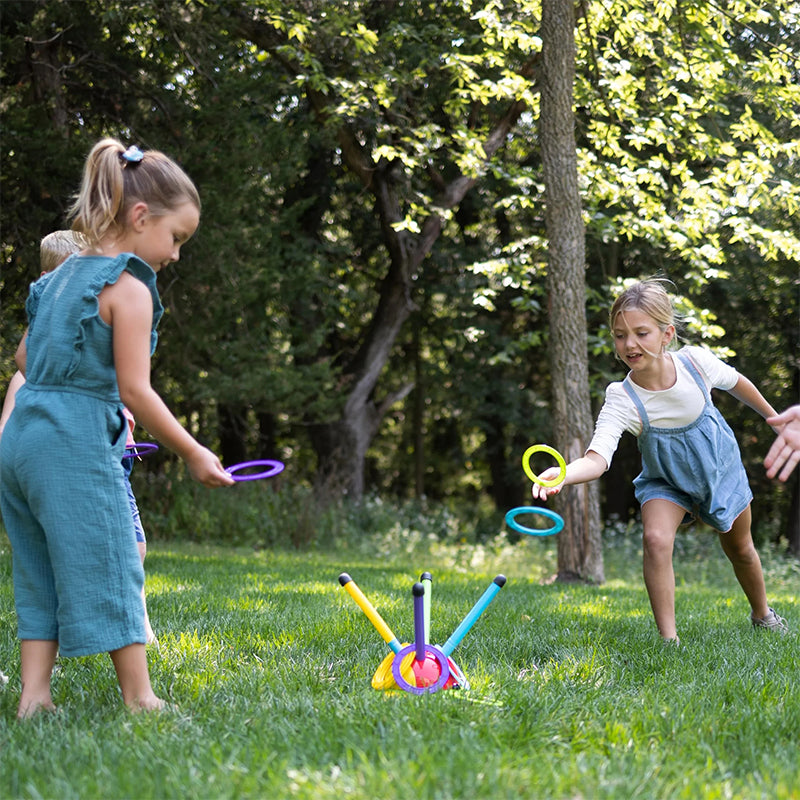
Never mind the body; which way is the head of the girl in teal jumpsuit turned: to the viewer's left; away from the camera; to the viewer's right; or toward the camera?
to the viewer's right

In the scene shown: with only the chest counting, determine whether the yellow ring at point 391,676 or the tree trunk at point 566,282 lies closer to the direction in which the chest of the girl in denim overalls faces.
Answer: the yellow ring

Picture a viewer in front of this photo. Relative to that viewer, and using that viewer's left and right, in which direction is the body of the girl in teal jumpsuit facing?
facing away from the viewer and to the right of the viewer

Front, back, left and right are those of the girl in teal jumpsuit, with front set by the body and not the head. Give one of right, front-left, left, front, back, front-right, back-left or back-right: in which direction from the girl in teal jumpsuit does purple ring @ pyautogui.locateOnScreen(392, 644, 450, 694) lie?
front-right

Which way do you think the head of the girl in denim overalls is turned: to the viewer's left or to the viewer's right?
to the viewer's left

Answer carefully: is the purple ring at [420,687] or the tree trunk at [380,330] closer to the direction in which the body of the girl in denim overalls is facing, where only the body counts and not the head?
the purple ring

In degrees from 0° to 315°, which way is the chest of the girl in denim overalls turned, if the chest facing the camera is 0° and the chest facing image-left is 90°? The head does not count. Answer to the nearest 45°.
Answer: approximately 45°
